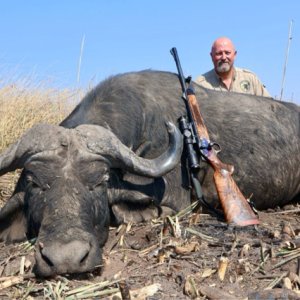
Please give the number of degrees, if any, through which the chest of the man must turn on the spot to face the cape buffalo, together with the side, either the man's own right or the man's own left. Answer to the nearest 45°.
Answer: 0° — they already face it

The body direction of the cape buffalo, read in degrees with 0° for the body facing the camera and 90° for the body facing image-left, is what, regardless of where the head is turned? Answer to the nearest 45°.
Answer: approximately 45°

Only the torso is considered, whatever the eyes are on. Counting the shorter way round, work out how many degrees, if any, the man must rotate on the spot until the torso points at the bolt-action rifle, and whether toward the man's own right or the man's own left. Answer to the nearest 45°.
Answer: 0° — they already face it

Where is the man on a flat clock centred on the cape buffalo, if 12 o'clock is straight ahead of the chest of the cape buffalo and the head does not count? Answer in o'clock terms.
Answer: The man is roughly at 5 o'clock from the cape buffalo.
